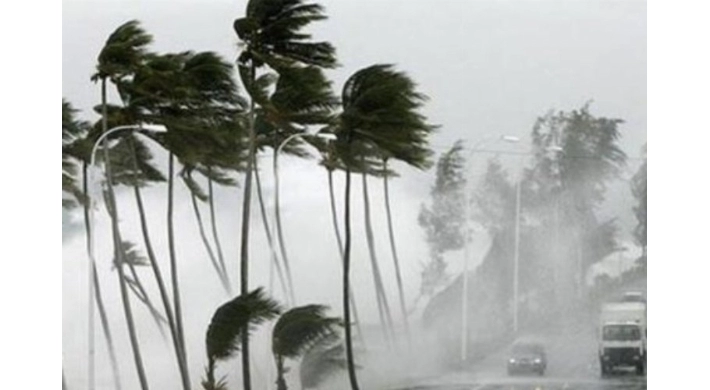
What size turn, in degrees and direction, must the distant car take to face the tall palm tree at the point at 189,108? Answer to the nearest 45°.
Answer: approximately 90° to its right

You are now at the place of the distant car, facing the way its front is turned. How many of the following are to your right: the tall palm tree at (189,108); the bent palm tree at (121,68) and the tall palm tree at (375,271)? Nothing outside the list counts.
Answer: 3

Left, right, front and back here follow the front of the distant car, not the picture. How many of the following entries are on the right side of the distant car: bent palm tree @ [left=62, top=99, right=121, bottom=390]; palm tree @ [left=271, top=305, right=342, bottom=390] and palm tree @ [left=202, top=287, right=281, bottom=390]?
3

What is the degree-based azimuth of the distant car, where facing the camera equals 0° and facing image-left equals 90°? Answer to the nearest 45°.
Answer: approximately 0°

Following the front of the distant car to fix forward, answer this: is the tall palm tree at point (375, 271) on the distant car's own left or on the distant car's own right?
on the distant car's own right

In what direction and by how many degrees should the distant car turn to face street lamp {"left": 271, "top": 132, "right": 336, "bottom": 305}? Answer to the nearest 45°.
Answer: approximately 90° to its right

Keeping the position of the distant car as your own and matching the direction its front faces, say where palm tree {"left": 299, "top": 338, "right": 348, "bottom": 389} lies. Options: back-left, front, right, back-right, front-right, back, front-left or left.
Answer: right

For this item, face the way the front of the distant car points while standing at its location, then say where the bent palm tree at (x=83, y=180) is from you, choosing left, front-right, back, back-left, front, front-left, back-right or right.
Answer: right

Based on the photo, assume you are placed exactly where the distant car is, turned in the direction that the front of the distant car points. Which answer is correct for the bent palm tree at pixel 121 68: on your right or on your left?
on your right

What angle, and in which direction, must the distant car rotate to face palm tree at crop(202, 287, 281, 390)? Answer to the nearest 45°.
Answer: approximately 90° to its right

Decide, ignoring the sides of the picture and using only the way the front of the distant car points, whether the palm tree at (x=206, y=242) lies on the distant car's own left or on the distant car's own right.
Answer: on the distant car's own right
